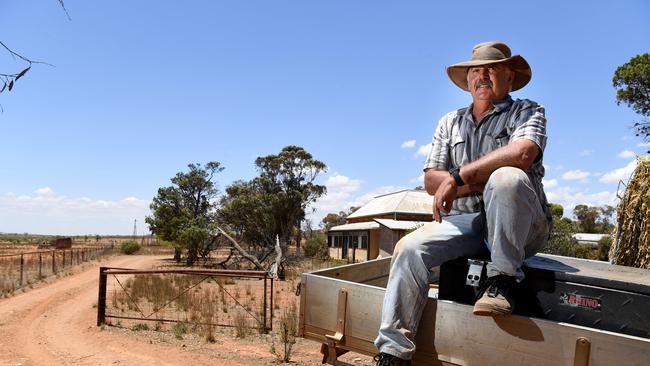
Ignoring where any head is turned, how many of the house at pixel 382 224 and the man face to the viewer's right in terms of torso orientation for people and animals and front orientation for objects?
0

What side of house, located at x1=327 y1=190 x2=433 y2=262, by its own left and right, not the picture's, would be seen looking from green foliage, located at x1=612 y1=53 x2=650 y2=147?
left

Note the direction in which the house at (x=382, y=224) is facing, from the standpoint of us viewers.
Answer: facing the viewer and to the left of the viewer

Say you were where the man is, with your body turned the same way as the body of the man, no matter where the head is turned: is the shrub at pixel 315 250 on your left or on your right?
on your right

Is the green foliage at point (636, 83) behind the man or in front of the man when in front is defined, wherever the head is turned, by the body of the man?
behind

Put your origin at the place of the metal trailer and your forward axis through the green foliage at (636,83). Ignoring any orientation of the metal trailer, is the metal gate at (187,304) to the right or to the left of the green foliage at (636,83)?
left
